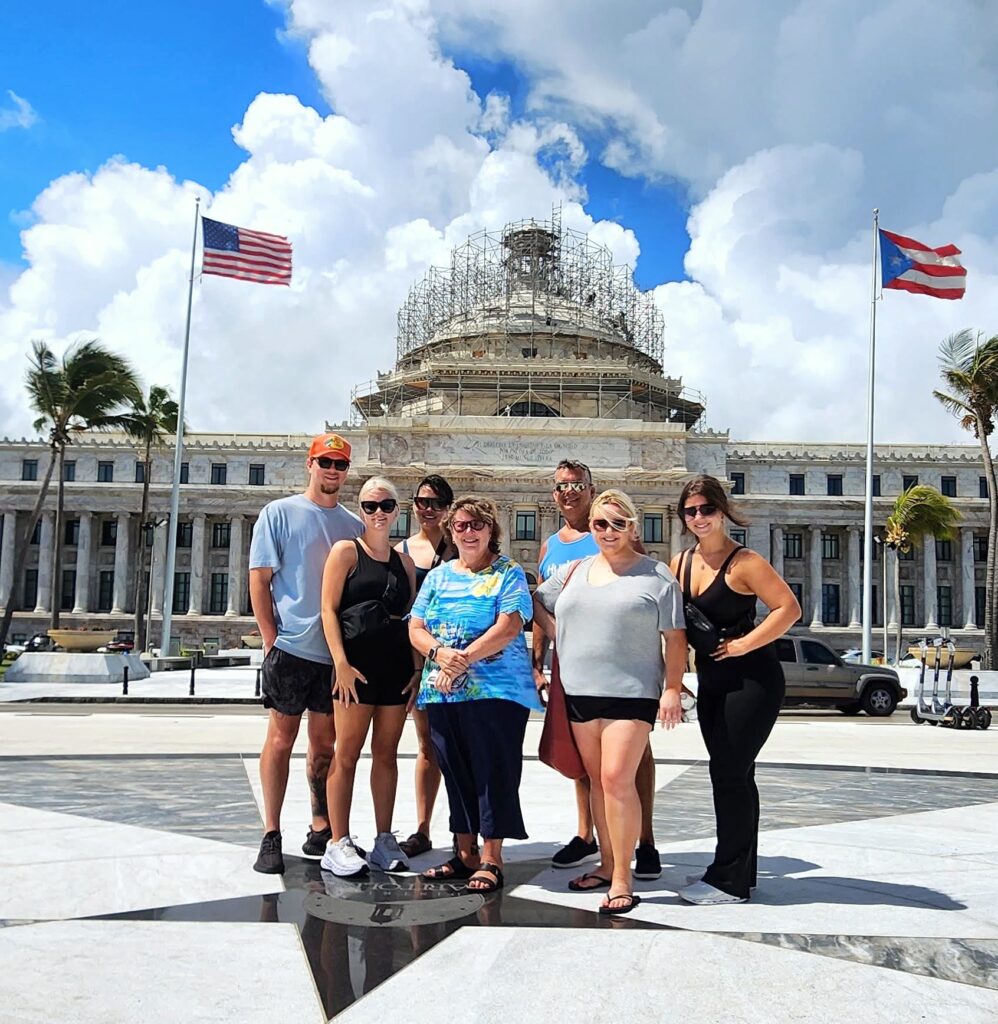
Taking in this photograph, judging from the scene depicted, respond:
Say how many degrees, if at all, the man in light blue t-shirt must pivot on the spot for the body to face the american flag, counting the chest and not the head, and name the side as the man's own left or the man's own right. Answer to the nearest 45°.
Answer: approximately 135° to the man's own left

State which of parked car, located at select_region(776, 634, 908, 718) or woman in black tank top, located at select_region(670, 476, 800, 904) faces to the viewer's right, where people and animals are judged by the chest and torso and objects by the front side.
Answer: the parked car

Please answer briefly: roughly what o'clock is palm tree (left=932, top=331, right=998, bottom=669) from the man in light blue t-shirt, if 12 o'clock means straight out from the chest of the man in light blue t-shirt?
The palm tree is roughly at 9 o'clock from the man in light blue t-shirt.

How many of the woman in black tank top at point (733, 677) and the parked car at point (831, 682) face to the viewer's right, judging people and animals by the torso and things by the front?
1

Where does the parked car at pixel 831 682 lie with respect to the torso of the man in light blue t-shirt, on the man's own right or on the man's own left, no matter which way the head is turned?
on the man's own left

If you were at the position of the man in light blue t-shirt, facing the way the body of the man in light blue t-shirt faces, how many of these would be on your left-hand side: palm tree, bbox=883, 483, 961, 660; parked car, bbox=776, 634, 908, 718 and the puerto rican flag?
3

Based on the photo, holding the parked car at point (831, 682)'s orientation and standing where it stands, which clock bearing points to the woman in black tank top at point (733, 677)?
The woman in black tank top is roughly at 3 o'clock from the parked car.

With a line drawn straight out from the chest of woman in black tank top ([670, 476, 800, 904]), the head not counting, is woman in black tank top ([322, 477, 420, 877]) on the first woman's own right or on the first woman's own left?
on the first woman's own right

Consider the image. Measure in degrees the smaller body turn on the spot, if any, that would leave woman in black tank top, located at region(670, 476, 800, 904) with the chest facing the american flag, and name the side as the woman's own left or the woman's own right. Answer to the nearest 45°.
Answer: approximately 90° to the woman's own right

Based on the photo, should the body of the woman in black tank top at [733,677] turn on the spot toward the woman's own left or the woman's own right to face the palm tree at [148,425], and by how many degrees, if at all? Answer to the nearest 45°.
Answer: approximately 90° to the woman's own right

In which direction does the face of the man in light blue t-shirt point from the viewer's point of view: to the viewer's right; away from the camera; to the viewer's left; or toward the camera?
toward the camera

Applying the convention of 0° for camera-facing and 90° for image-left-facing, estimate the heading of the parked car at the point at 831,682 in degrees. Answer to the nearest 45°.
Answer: approximately 270°

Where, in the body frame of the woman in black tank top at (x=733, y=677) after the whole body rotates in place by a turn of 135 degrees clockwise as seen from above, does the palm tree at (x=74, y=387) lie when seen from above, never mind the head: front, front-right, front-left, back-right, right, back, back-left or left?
front-left

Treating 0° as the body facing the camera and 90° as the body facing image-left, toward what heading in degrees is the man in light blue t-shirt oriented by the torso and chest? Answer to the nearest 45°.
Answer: approximately 315°

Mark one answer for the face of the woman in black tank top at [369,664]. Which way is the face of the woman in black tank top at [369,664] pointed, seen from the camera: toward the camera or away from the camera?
toward the camera
